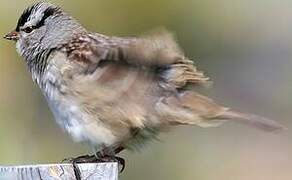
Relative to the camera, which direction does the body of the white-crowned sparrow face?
to the viewer's left
